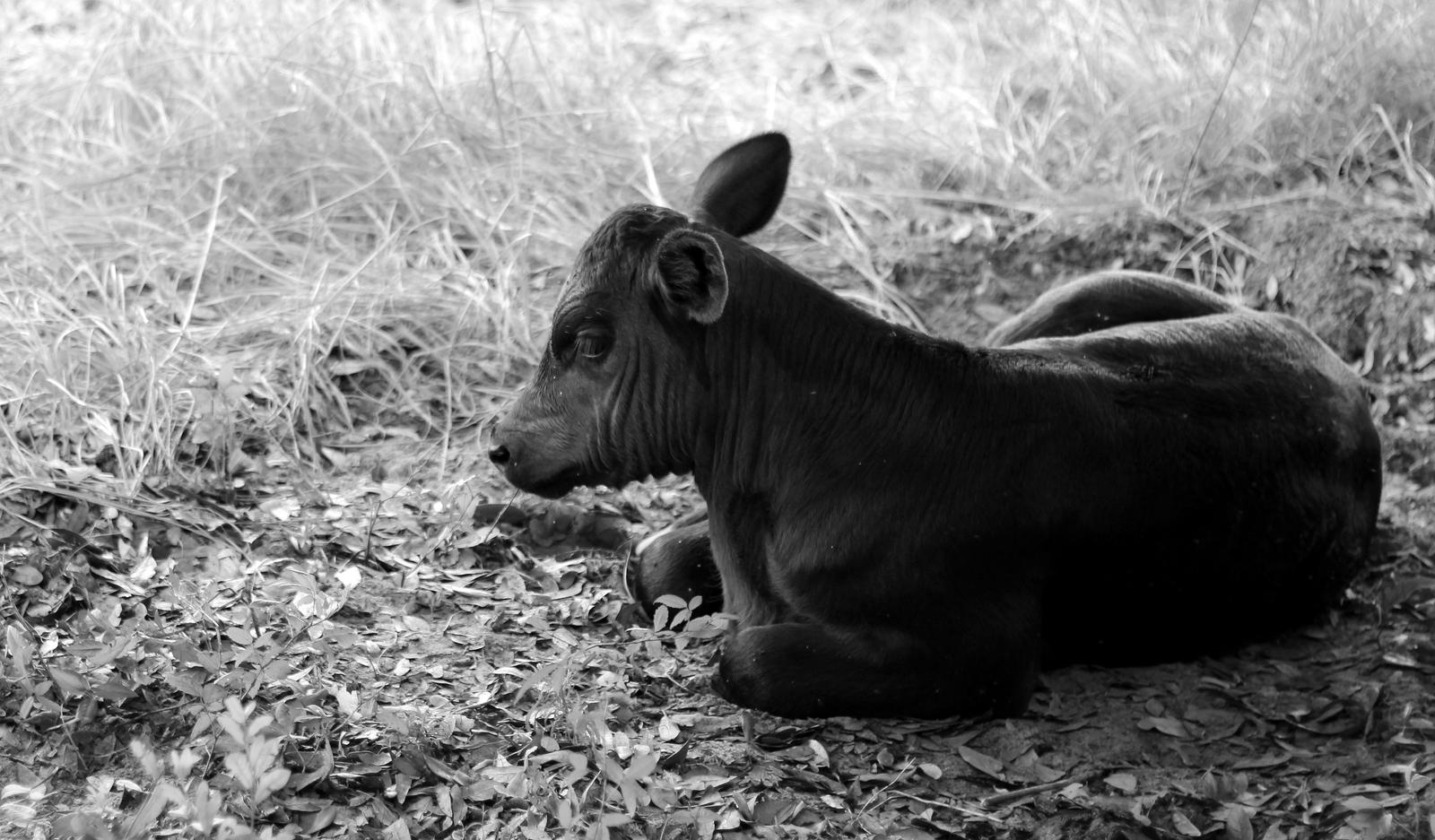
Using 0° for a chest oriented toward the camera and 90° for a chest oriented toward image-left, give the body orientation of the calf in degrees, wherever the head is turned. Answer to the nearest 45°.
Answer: approximately 90°
